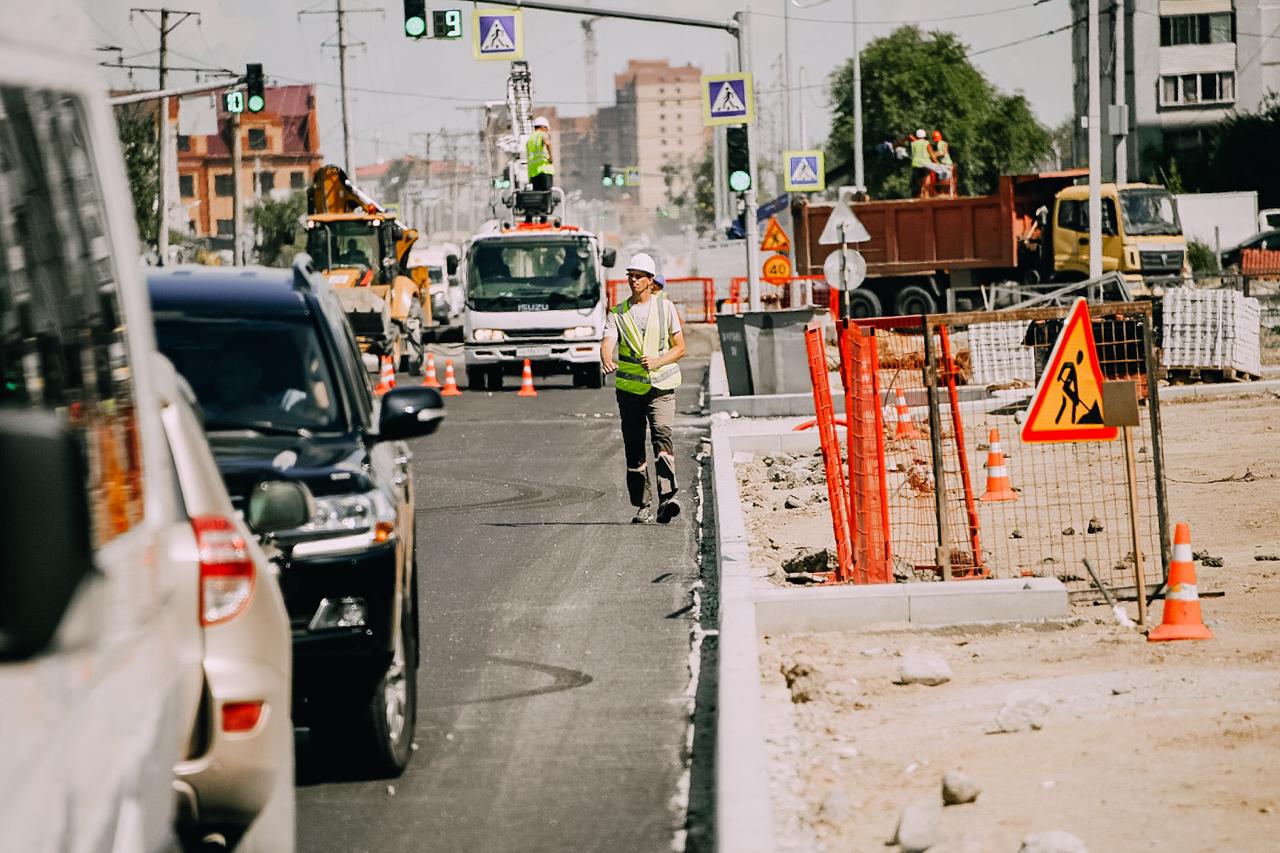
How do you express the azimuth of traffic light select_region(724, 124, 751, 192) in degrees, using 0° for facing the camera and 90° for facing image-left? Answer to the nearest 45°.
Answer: approximately 0°

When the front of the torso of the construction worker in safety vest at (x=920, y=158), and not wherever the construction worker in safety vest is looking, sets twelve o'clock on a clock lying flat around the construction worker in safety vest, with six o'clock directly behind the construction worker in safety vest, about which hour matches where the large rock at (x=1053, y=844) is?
The large rock is roughly at 6 o'clock from the construction worker in safety vest.

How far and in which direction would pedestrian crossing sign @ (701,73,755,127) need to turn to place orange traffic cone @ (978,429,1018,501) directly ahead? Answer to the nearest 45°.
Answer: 0° — it already faces it

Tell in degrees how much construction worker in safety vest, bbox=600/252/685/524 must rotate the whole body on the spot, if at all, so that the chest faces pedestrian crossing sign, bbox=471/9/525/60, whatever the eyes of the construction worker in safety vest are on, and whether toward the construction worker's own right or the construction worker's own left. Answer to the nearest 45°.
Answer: approximately 180°

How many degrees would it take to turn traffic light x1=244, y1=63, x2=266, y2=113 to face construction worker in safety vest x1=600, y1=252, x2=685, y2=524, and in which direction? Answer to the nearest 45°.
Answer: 0° — it already faces them

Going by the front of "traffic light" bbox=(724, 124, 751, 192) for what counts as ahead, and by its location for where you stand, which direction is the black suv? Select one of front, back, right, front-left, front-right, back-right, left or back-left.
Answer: front

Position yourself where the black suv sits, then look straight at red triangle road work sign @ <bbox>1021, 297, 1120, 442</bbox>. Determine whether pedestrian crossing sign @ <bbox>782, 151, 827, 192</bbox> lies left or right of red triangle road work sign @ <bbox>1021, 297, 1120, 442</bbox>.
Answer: left

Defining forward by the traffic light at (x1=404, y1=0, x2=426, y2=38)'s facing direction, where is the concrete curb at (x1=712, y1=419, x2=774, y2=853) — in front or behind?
in front

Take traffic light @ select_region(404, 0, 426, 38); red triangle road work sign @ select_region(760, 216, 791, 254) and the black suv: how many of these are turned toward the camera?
3

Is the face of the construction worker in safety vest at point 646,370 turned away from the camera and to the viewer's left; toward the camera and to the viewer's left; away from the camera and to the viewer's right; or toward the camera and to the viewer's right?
toward the camera and to the viewer's left

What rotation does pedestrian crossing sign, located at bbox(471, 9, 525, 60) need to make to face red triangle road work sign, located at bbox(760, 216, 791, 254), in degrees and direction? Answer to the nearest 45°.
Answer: approximately 135° to its left

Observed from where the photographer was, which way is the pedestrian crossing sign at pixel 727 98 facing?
facing the viewer

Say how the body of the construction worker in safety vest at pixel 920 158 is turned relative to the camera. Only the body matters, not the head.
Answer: away from the camera

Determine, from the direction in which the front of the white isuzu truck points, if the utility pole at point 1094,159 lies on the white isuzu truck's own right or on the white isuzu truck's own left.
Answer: on the white isuzu truck's own left

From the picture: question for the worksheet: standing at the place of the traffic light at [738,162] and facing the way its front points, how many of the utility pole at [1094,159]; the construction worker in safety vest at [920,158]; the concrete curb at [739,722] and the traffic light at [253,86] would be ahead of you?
1

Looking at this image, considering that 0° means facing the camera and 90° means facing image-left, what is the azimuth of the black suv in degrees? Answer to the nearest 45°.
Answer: approximately 0°

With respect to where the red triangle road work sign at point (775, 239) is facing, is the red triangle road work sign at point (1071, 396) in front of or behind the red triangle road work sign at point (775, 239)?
in front

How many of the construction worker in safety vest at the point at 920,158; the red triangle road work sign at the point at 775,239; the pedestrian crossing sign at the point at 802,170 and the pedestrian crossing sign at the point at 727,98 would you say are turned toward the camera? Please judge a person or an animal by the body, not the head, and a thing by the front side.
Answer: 3
